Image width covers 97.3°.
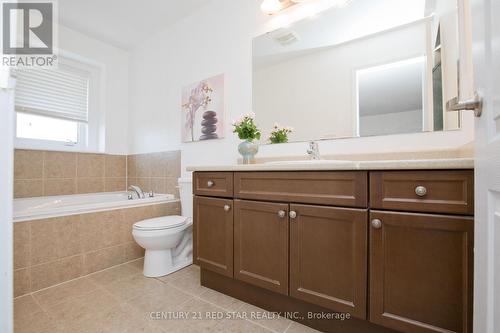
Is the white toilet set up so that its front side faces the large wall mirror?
no

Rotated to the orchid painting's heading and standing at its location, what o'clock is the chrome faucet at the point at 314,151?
The chrome faucet is roughly at 9 o'clock from the orchid painting.

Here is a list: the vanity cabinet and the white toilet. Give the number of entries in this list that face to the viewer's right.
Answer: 0

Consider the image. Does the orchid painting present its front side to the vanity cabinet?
no

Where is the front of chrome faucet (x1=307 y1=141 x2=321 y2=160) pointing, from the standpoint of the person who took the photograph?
facing the viewer and to the left of the viewer

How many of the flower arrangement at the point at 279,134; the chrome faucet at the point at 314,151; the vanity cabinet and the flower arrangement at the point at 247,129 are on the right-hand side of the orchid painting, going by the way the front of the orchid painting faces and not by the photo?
0

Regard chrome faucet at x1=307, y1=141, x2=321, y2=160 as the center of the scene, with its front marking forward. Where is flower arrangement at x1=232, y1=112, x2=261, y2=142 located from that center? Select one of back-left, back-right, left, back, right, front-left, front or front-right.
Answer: front-right

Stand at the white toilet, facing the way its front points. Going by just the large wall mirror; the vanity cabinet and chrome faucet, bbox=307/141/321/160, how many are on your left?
3

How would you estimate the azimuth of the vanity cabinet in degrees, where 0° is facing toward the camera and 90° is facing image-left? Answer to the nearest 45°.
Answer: approximately 45°

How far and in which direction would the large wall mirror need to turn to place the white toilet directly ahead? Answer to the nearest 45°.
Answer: approximately 45° to its right

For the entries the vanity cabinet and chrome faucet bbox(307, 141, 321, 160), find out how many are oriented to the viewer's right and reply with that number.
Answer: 0

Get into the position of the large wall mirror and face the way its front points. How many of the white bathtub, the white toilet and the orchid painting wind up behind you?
0

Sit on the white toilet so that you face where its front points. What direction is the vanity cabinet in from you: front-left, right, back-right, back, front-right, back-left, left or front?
left

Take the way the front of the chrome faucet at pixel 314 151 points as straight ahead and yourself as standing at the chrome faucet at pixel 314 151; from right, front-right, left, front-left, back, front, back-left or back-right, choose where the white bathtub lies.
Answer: front-right

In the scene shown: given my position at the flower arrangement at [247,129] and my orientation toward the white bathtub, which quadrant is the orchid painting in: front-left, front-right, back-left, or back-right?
front-right

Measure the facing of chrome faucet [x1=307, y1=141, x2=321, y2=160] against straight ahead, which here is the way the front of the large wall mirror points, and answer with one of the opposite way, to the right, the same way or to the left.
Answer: the same way

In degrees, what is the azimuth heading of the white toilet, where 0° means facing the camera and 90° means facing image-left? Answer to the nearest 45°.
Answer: approximately 45°

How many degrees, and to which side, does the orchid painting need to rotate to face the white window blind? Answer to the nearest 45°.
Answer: approximately 45° to its right
